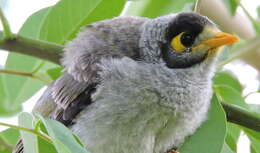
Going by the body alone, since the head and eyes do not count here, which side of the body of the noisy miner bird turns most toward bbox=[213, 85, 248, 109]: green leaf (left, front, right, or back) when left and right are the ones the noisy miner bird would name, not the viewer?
front

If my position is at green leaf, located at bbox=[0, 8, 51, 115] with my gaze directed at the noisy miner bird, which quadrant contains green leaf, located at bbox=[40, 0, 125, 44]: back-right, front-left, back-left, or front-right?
front-left

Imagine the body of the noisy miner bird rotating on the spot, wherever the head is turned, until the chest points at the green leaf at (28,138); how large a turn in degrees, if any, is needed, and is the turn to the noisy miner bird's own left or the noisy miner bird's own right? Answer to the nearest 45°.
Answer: approximately 135° to the noisy miner bird's own right

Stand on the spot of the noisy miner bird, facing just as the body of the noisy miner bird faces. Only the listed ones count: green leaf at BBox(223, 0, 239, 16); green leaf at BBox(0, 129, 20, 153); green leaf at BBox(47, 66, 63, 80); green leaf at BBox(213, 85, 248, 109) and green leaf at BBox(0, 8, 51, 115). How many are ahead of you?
2

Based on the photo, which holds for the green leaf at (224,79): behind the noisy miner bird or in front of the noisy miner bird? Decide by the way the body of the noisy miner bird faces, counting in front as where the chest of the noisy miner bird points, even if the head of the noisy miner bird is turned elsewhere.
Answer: in front

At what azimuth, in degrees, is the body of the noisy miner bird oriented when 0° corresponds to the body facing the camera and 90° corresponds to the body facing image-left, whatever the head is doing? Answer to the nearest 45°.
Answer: approximately 270°

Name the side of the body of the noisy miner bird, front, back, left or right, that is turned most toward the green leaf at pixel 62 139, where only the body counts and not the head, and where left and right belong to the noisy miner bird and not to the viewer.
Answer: right

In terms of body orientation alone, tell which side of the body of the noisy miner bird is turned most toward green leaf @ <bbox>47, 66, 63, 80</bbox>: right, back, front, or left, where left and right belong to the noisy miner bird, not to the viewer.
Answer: back
